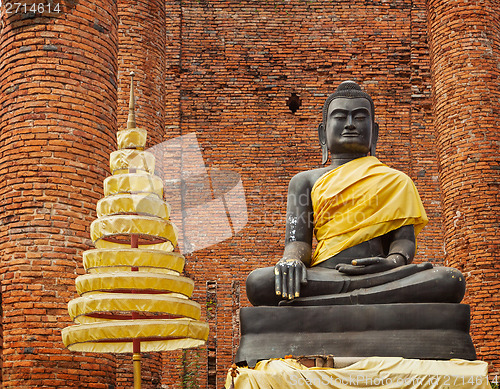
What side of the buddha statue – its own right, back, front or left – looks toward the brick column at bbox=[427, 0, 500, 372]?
back

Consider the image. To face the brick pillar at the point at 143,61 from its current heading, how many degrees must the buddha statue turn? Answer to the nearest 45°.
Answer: approximately 135° to its right

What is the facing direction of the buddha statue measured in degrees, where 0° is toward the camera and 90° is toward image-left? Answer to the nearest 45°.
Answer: approximately 0°

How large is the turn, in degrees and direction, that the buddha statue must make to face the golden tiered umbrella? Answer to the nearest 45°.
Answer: approximately 135° to its right

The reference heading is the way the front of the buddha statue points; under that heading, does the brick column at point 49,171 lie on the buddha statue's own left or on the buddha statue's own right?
on the buddha statue's own right

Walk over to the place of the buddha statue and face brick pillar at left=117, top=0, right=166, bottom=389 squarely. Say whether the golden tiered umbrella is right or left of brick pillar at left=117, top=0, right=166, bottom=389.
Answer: left

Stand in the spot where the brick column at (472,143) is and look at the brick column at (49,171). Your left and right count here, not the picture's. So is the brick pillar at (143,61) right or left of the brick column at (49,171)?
right
